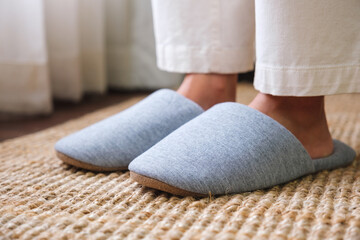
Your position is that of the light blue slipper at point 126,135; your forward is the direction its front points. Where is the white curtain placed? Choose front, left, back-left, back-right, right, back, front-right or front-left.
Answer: back-right

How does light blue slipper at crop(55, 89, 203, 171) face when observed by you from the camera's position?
facing the viewer and to the left of the viewer

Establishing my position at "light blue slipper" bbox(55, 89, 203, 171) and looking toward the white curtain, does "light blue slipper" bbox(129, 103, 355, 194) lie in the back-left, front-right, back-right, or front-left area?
back-right

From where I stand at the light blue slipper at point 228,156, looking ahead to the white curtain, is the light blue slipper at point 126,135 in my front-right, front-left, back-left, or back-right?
front-left
